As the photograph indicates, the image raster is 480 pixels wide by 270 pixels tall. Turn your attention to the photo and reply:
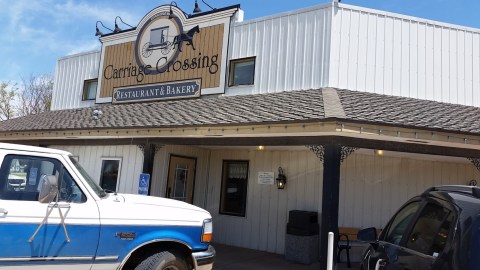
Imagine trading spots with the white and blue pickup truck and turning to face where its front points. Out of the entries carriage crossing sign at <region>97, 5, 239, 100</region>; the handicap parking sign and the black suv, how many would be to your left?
2

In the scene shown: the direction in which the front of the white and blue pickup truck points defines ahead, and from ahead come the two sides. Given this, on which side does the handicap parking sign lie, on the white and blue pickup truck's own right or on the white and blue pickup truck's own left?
on the white and blue pickup truck's own left

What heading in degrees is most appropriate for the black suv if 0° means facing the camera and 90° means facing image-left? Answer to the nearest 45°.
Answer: approximately 135°

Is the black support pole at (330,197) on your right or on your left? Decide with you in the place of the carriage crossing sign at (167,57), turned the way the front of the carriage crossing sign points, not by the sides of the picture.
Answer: on your left

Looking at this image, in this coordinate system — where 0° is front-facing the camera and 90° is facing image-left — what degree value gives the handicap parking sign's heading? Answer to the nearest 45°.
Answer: approximately 0°

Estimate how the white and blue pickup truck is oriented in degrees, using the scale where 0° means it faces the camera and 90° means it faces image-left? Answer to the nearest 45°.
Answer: approximately 270°

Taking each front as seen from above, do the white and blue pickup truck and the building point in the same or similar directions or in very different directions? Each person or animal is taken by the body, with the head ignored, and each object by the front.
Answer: very different directions
